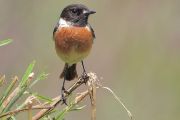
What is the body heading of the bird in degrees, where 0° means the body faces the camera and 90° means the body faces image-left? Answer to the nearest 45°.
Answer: approximately 0°
